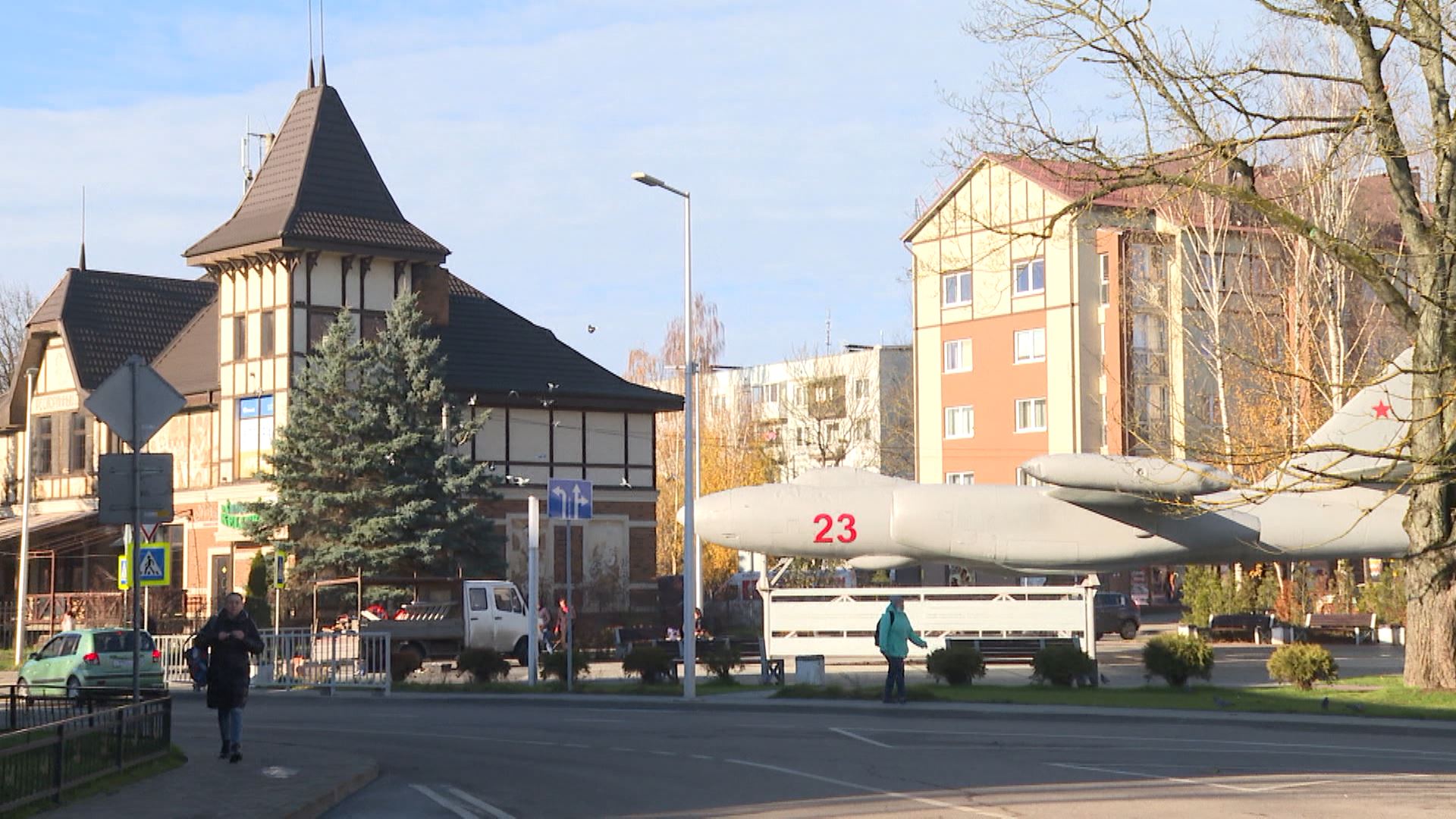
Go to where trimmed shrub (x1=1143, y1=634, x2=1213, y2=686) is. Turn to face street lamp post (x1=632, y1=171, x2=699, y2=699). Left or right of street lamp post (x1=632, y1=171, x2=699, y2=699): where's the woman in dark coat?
left

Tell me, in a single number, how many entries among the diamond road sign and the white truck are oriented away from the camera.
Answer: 1

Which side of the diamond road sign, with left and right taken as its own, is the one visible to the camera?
back

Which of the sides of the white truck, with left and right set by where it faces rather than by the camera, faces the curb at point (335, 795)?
right

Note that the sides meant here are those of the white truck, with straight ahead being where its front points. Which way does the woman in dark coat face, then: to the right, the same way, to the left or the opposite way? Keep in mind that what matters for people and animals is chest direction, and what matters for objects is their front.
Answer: to the right

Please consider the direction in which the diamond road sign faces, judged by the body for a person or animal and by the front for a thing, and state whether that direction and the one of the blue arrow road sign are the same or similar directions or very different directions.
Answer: very different directions

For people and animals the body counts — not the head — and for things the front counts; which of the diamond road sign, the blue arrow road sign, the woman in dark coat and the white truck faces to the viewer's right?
the white truck

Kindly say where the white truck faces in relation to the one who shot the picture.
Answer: facing to the right of the viewer

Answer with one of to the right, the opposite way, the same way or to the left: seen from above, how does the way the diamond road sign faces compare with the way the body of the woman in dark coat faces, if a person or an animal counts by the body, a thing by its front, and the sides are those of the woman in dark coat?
the opposite way
